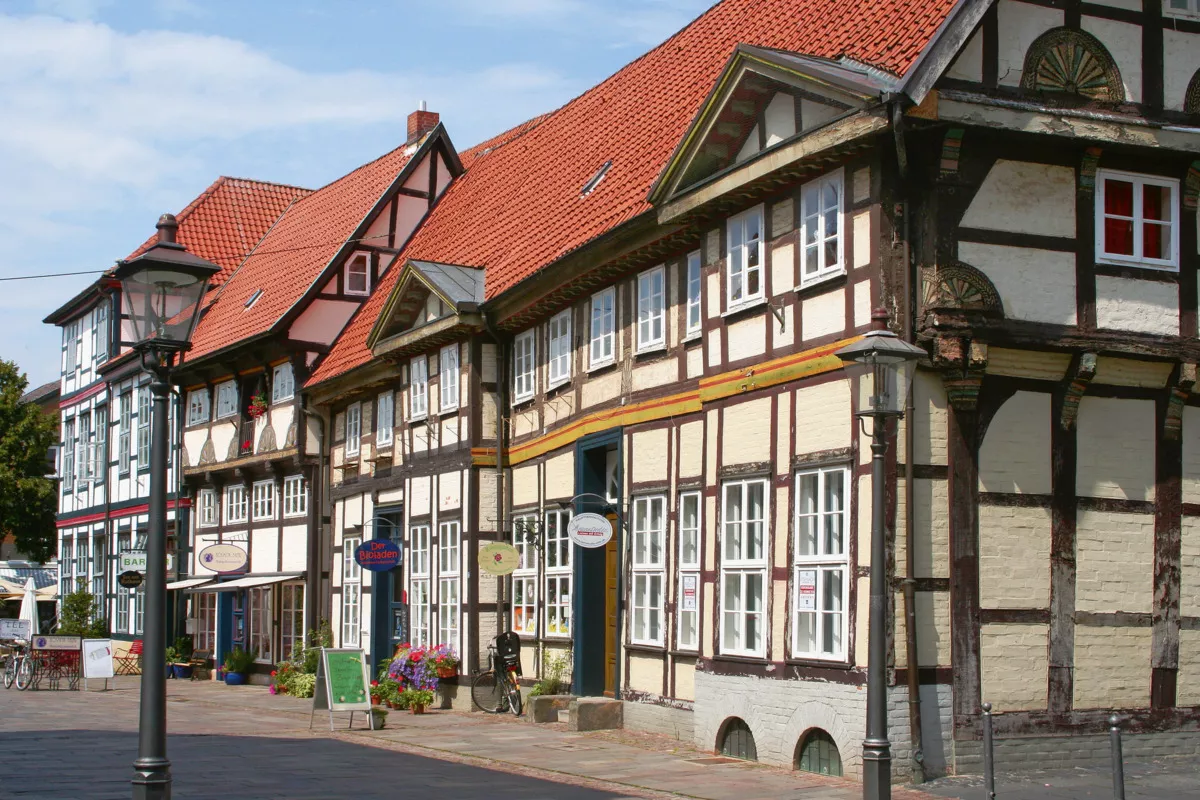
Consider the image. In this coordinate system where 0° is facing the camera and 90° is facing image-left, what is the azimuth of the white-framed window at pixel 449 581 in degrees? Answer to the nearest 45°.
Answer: approximately 45°

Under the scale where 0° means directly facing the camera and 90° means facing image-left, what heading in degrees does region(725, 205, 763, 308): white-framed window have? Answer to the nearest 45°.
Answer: approximately 45°

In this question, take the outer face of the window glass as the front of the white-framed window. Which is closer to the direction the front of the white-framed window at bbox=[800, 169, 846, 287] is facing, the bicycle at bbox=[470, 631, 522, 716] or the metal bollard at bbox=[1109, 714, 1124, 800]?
the metal bollard

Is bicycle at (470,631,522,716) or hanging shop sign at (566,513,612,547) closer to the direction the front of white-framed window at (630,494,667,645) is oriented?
the hanging shop sign

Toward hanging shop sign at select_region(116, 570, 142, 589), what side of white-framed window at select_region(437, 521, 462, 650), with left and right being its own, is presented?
right

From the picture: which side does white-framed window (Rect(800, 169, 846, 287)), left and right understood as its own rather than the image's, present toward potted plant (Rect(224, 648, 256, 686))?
right
